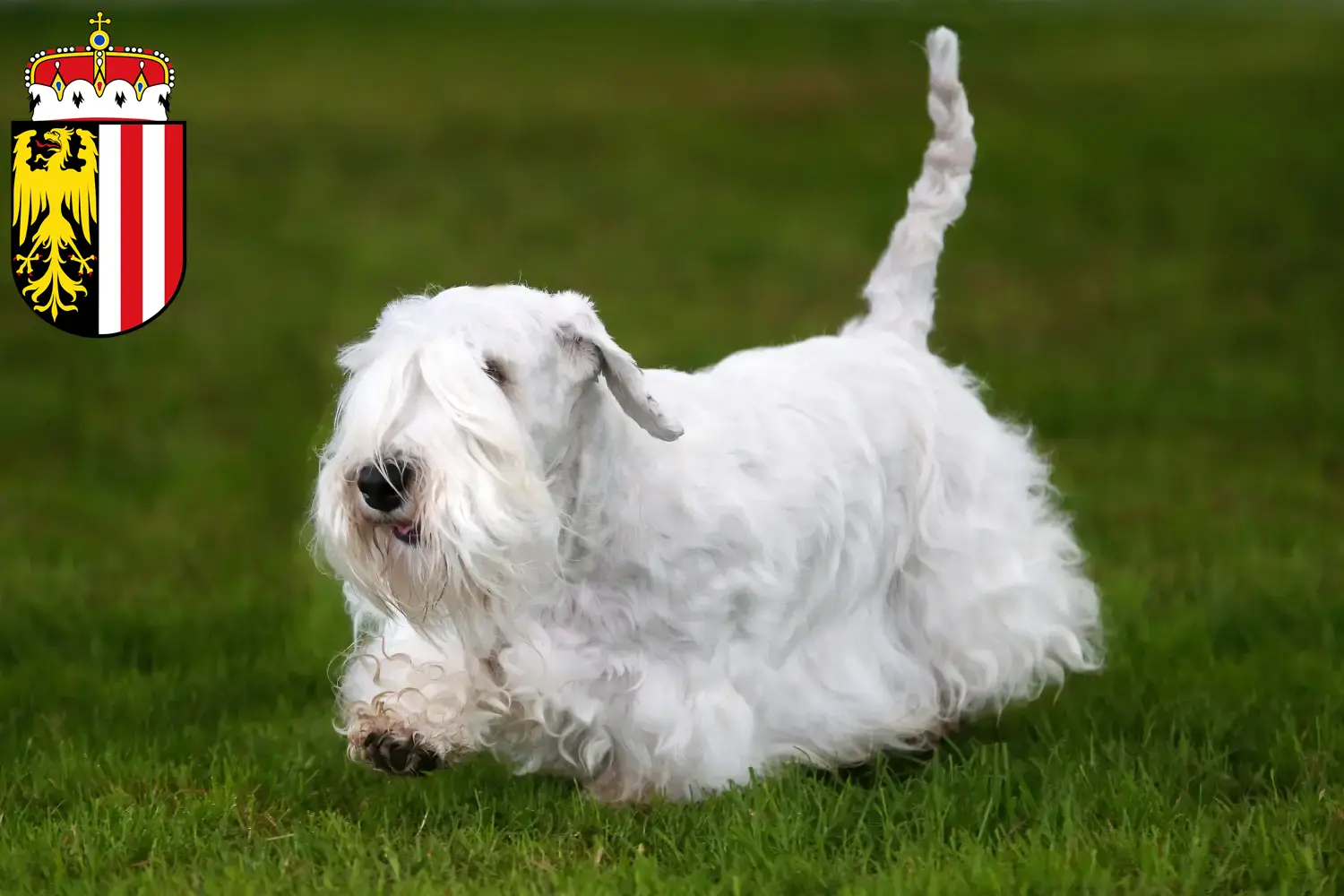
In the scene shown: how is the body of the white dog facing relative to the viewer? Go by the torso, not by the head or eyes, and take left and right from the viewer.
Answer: facing the viewer and to the left of the viewer
